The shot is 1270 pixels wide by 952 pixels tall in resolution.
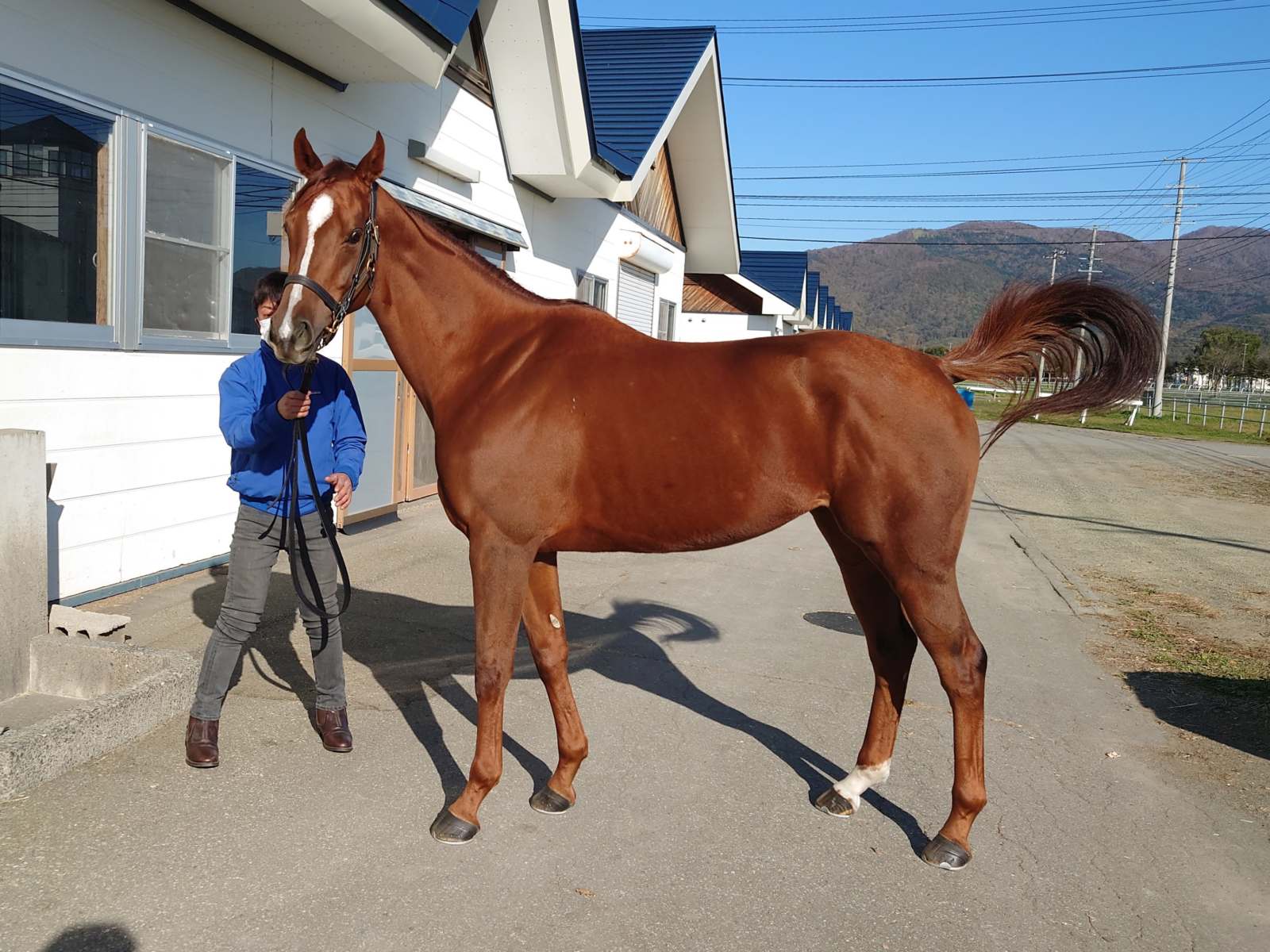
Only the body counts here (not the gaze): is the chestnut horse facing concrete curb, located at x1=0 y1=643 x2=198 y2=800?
yes

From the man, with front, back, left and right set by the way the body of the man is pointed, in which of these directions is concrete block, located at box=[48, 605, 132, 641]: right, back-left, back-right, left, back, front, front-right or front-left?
back-right

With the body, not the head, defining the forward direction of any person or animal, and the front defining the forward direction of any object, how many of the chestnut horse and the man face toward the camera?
1

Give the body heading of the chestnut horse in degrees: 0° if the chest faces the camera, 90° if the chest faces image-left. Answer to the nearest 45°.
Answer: approximately 90°

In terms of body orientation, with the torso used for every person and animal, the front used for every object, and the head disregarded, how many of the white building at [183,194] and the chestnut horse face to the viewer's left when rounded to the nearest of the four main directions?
1

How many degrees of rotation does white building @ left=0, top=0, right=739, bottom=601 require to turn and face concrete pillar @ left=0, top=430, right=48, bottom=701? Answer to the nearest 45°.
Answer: approximately 45° to its right
